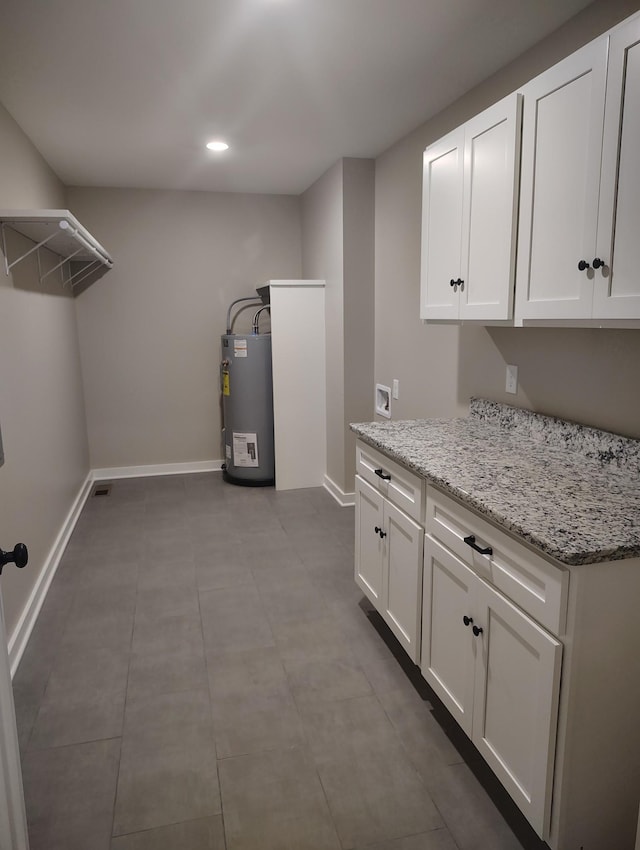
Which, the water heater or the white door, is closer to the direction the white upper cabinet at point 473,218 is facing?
the white door

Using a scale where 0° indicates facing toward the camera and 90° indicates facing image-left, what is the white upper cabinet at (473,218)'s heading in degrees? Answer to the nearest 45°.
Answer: approximately 45°

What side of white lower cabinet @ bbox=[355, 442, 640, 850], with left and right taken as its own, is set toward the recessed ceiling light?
right

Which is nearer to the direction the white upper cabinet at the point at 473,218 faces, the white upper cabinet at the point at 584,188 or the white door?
the white door

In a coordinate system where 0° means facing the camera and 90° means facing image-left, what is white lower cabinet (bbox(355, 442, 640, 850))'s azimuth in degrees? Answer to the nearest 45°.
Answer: approximately 45°

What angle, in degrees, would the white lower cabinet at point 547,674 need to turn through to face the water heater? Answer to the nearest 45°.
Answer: approximately 90° to its right

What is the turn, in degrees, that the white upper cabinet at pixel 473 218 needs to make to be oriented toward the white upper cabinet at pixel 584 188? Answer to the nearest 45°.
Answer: approximately 90° to its left

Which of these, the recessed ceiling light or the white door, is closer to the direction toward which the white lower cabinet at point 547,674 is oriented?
the white door

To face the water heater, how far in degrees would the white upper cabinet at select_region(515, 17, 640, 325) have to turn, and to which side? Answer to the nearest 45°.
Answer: approximately 90° to its right

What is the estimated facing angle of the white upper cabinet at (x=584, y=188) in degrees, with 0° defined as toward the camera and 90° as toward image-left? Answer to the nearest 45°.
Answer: approximately 45°

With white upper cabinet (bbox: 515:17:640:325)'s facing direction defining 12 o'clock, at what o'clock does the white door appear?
The white door is roughly at 12 o'clock from the white upper cabinet.
